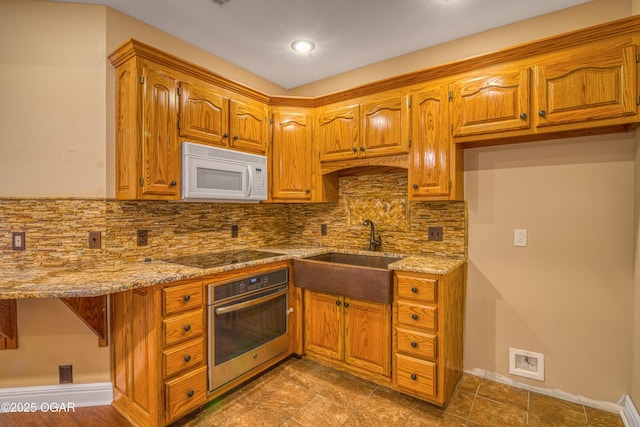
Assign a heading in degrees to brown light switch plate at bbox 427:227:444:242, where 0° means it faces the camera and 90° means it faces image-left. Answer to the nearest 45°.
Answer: approximately 0°

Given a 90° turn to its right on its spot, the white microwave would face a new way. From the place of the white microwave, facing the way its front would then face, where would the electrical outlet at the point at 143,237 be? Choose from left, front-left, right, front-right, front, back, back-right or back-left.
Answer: front-right

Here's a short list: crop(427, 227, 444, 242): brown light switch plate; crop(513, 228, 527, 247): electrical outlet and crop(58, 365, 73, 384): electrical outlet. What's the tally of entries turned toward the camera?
3

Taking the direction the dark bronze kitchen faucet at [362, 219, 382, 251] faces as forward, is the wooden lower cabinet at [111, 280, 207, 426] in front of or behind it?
in front

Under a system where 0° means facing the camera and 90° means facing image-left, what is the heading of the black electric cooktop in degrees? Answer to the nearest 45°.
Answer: approximately 315°

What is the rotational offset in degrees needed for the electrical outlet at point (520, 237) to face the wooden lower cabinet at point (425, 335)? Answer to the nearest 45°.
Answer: approximately 45° to its right

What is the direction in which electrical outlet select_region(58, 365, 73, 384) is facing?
toward the camera

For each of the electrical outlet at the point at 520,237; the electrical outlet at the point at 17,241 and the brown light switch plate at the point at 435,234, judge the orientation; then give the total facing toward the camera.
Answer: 3

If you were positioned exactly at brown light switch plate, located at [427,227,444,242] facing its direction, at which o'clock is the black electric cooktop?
The black electric cooktop is roughly at 2 o'clock from the brown light switch plate.

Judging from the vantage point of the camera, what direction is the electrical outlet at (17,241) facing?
facing the viewer
